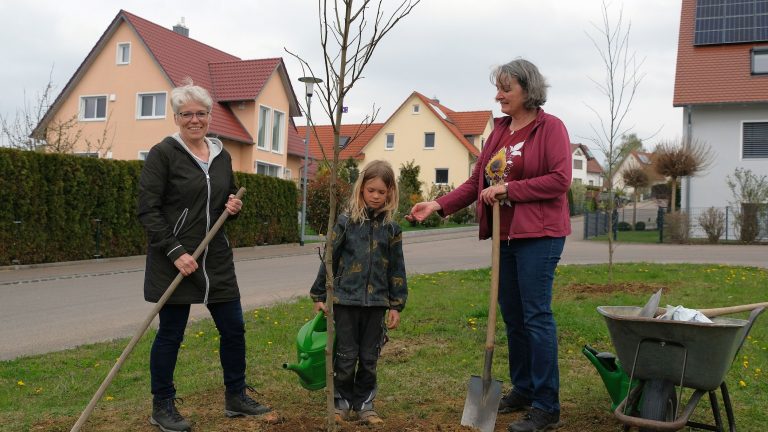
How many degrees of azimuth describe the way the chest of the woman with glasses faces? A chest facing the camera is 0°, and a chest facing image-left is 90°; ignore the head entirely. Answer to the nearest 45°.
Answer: approximately 315°

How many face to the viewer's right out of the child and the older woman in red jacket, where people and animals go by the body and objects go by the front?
0

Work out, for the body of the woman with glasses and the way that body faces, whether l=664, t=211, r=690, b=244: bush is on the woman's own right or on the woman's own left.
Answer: on the woman's own left

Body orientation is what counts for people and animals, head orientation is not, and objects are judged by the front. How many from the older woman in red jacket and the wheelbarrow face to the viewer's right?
0

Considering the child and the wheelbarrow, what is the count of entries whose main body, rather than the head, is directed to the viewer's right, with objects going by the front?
0

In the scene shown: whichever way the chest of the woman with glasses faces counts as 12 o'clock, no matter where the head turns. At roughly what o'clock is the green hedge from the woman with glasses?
The green hedge is roughly at 7 o'clock from the woman with glasses.

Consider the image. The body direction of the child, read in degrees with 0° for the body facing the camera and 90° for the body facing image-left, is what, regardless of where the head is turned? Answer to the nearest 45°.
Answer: approximately 0°

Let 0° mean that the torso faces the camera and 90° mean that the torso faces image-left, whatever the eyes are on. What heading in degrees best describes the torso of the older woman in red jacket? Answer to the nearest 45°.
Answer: approximately 45°

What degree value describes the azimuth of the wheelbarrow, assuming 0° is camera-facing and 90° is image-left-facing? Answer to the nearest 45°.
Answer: approximately 45°
